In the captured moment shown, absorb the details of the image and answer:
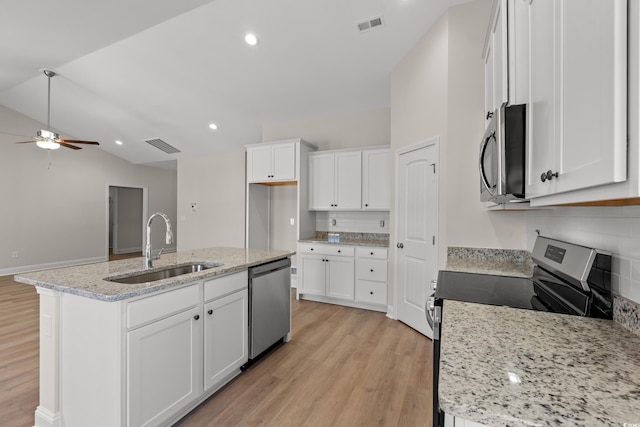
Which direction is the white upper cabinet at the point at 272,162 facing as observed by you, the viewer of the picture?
facing the viewer

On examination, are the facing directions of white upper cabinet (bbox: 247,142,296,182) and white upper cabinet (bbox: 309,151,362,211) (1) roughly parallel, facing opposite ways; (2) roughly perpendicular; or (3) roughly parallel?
roughly parallel

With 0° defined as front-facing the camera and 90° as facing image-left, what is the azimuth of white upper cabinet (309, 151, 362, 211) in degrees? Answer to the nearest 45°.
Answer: approximately 0°

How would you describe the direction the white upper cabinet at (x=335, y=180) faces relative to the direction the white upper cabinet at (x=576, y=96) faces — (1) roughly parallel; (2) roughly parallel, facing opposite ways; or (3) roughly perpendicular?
roughly perpendicular

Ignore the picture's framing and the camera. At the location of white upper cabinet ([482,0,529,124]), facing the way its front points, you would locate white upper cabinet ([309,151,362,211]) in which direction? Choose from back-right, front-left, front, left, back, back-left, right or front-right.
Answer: front-right

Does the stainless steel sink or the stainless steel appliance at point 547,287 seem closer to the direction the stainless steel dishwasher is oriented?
the stainless steel appliance

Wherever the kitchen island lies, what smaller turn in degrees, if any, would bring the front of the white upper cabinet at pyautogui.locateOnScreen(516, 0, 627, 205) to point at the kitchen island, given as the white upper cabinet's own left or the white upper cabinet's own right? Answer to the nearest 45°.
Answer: approximately 45° to the white upper cabinet's own right

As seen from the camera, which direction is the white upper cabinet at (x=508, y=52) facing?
to the viewer's left

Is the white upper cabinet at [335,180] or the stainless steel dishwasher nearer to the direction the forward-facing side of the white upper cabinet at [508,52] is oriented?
the stainless steel dishwasher

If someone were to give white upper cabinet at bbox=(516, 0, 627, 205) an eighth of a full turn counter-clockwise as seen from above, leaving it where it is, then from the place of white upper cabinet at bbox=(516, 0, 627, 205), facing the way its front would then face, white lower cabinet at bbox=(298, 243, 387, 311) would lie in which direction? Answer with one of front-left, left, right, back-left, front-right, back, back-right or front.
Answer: back-right

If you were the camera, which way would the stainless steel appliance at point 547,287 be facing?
facing to the left of the viewer
